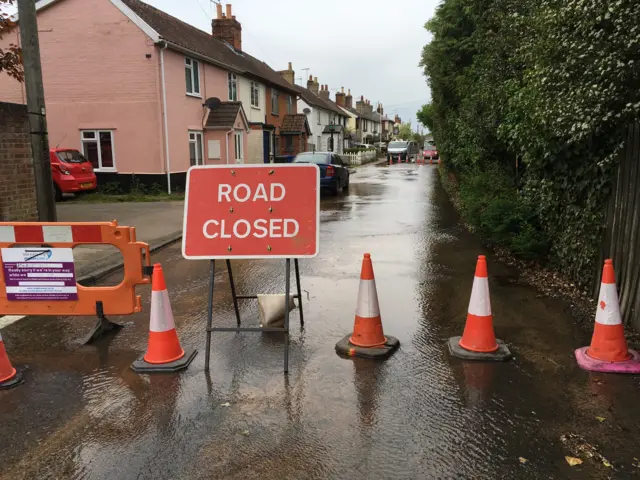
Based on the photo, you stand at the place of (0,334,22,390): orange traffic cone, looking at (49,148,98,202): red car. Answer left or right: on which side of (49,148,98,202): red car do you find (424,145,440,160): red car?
right

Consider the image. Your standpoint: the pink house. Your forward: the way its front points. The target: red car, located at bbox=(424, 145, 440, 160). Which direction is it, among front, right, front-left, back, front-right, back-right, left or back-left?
left

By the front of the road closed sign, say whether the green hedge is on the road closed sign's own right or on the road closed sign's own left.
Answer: on the road closed sign's own left

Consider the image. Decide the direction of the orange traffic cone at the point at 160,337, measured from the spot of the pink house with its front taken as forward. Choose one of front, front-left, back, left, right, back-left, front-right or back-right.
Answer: front-right

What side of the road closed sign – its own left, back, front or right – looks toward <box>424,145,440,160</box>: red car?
back

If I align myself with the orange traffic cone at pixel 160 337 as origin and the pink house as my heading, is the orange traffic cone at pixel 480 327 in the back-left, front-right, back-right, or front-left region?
back-right

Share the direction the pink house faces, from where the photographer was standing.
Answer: facing the viewer and to the right of the viewer

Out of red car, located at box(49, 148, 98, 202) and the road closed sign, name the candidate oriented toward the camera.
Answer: the road closed sign

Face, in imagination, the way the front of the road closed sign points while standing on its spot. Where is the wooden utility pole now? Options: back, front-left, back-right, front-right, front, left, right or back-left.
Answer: back-right

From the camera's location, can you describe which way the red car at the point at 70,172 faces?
facing away from the viewer and to the left of the viewer

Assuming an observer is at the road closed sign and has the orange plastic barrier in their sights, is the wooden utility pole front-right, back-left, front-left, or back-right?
front-right

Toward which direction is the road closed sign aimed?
toward the camera

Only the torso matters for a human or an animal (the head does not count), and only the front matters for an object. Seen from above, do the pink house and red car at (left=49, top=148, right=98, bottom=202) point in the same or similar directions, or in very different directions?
very different directions

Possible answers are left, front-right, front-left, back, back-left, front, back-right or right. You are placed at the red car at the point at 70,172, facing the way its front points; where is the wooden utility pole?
back-left

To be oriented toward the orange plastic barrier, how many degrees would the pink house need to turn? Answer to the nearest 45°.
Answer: approximately 45° to its right
